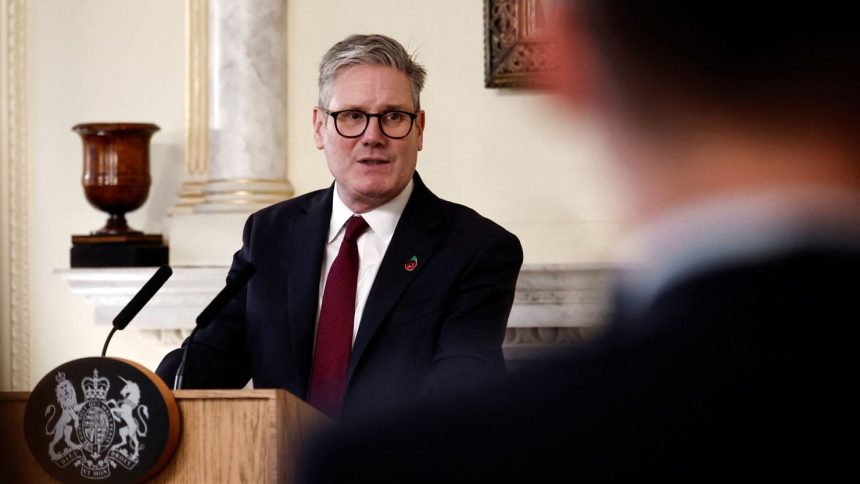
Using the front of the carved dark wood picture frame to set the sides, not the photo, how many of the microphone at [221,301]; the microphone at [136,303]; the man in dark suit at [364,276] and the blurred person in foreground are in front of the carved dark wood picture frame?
4

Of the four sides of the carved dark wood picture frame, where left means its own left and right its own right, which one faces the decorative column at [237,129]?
right

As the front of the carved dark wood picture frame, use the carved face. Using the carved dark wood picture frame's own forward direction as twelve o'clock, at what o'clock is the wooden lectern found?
The wooden lectern is roughly at 12 o'clock from the carved dark wood picture frame.

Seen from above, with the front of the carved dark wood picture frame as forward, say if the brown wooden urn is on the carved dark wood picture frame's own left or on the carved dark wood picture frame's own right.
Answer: on the carved dark wood picture frame's own right

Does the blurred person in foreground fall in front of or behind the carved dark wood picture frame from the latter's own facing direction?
in front

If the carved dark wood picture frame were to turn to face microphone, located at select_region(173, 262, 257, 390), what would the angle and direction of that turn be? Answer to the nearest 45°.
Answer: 0° — it already faces it

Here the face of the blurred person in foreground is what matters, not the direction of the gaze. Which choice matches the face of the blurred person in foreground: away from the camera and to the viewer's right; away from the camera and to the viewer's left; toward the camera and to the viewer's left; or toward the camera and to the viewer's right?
away from the camera and to the viewer's left

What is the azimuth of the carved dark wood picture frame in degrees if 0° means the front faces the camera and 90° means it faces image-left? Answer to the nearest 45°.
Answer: approximately 0°

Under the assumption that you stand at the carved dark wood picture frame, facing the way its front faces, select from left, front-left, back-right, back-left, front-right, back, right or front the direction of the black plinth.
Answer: right

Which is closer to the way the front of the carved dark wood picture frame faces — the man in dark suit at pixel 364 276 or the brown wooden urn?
the man in dark suit

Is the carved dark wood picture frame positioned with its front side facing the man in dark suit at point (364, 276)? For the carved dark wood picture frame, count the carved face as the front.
yes

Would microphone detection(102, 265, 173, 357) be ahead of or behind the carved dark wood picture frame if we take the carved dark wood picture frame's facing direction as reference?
ahead
